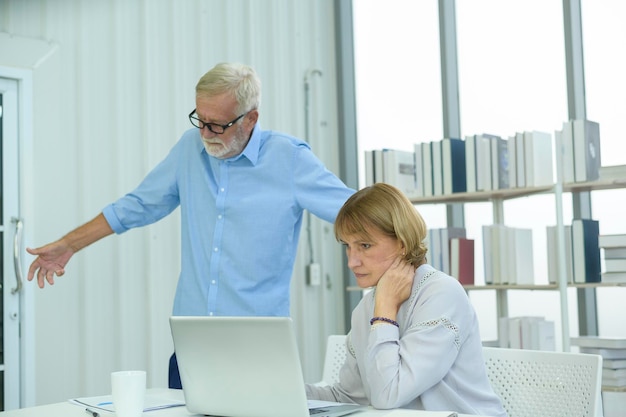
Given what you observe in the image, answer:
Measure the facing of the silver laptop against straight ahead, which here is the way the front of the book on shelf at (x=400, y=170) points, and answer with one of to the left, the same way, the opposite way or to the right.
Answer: the opposite way

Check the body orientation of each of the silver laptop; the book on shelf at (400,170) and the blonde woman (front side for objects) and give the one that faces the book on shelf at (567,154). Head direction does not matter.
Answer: the silver laptop

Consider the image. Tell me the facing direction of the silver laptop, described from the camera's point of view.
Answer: facing away from the viewer and to the right of the viewer

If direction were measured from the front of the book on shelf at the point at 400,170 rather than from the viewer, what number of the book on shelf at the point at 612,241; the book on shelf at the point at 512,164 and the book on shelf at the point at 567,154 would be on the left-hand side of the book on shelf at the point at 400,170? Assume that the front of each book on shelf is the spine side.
3

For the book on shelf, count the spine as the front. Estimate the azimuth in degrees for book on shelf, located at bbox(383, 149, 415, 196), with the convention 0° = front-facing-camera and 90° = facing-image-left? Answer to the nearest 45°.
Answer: approximately 45°

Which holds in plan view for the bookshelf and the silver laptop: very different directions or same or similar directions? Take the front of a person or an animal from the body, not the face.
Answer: very different directions
